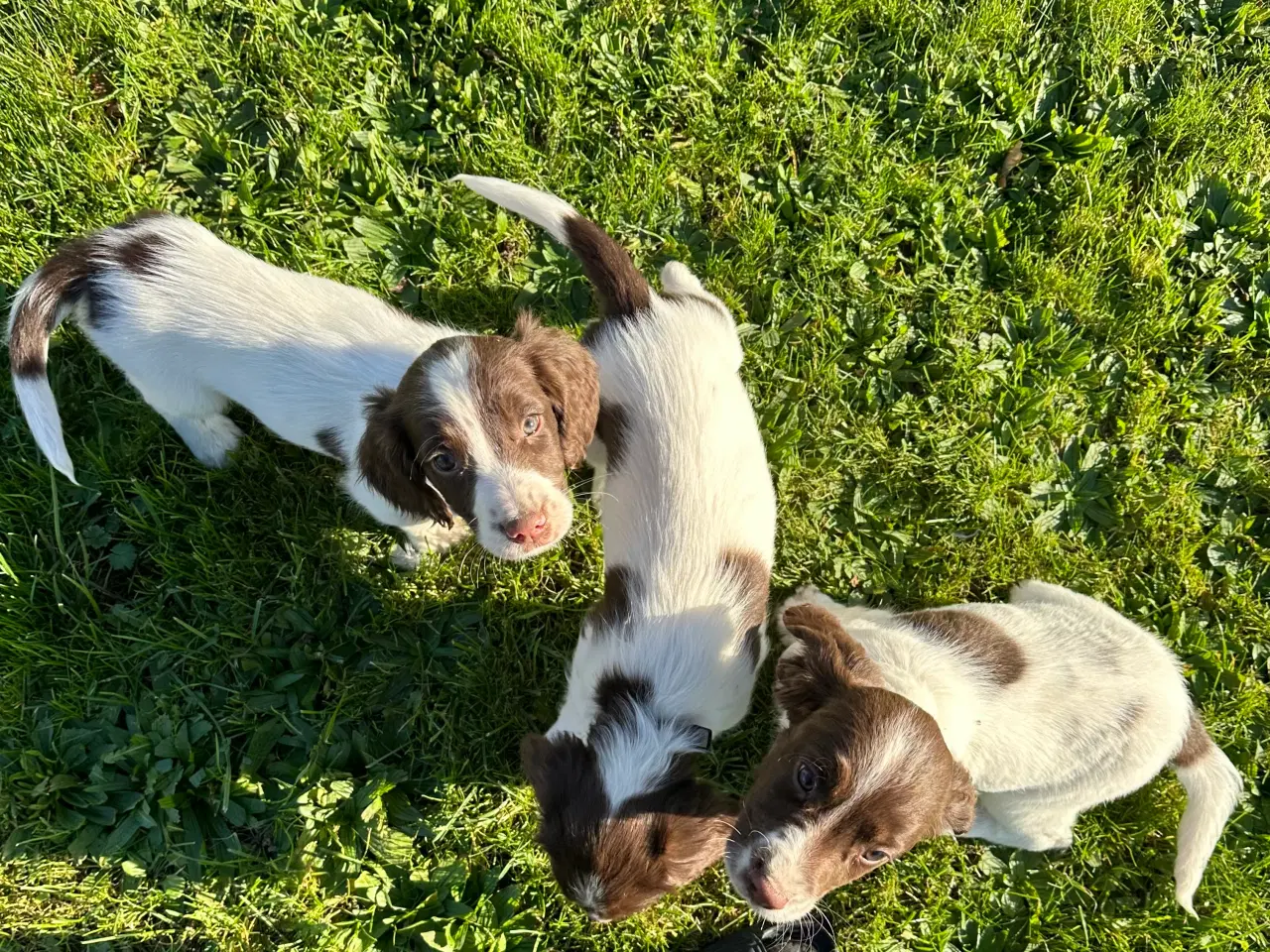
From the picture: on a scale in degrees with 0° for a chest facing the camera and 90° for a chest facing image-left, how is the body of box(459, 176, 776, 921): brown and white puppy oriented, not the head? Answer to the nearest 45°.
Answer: approximately 0°

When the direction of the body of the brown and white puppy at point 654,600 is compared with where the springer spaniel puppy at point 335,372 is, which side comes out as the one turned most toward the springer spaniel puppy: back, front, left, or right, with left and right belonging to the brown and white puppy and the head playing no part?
right

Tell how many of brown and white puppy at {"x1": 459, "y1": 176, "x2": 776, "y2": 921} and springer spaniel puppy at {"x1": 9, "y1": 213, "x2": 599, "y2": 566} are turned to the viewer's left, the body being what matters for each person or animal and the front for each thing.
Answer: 0

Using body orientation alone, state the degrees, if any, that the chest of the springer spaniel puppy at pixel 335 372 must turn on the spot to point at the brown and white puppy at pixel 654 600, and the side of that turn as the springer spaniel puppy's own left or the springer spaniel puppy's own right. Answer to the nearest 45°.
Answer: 0° — it already faces it

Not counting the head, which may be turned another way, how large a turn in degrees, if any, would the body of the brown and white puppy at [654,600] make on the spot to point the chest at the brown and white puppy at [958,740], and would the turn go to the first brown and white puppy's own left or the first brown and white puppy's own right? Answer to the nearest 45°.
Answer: approximately 90° to the first brown and white puppy's own left

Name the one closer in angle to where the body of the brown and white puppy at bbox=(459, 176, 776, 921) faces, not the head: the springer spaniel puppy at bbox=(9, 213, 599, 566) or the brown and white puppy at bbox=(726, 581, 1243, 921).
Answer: the brown and white puppy

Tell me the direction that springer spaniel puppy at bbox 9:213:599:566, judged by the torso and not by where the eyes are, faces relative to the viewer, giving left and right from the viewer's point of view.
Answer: facing the viewer and to the right of the viewer

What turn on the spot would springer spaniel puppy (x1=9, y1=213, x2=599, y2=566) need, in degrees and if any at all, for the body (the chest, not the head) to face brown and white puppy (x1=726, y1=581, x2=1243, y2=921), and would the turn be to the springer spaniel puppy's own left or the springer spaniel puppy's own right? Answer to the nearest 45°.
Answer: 0° — it already faces it
